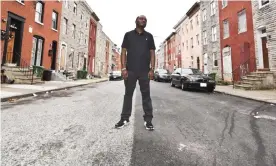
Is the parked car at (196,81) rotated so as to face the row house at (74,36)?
no

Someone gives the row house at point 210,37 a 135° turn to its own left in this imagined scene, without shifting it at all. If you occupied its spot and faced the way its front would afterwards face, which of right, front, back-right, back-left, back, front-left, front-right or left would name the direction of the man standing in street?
right

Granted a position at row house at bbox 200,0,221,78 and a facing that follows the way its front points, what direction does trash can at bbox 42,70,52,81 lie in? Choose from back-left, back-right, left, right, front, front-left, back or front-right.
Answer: front

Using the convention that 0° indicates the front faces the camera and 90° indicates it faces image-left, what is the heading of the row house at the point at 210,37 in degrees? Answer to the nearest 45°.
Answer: approximately 45°

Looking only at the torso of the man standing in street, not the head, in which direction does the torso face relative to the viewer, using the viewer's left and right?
facing the viewer

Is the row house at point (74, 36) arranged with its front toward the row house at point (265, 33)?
yes

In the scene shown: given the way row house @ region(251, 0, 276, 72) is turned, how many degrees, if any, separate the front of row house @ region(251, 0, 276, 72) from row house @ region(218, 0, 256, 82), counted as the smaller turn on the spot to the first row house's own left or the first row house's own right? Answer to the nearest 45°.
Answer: approximately 90° to the first row house's own right

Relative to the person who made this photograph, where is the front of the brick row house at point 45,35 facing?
facing the viewer and to the right of the viewer

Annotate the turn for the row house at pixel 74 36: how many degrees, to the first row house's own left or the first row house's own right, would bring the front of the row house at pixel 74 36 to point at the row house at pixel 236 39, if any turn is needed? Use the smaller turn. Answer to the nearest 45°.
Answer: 0° — it already faces it

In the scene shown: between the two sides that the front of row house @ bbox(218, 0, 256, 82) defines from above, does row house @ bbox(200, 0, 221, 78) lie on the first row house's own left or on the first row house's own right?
on the first row house's own right

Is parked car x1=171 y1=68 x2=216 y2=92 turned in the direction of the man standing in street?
yes

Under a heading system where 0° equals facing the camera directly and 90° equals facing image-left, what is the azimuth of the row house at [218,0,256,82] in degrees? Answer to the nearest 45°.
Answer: approximately 45°

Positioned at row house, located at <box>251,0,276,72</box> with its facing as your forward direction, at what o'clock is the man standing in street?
The man standing in street is roughly at 11 o'clock from the row house.

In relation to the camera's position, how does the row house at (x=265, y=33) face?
facing the viewer and to the left of the viewer

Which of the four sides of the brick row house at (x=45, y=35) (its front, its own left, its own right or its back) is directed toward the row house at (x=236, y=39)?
front

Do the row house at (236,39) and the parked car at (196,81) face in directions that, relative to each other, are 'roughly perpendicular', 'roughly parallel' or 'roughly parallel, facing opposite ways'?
roughly perpendicular
